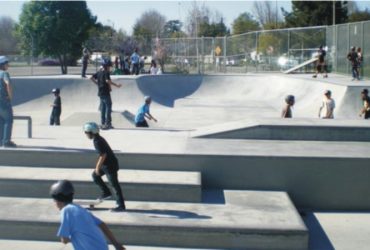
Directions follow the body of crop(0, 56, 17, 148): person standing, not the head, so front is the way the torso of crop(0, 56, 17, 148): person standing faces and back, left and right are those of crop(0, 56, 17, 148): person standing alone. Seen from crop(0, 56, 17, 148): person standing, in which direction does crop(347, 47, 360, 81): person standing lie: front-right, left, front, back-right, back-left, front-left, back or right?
front-left

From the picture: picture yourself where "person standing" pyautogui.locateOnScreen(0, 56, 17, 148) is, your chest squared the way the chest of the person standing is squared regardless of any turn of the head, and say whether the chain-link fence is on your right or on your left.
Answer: on your left

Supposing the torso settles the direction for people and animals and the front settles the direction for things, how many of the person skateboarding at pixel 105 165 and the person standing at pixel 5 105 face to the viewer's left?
1

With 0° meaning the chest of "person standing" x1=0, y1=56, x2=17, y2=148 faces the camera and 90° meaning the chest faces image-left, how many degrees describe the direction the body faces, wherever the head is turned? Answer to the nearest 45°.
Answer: approximately 270°

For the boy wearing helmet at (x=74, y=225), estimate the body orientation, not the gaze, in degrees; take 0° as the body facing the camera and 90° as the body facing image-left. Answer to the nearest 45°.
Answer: approximately 135°

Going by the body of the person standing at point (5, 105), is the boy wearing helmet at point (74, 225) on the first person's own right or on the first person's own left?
on the first person's own right

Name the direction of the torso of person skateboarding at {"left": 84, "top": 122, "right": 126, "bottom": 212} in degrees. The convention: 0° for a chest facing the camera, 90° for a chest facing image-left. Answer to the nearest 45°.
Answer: approximately 90°

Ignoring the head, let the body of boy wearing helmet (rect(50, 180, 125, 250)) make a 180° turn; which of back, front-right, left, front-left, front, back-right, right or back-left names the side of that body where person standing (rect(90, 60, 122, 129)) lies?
back-left

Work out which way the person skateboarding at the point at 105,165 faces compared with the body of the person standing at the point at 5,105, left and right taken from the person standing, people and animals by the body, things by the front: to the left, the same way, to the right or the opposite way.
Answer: the opposite way

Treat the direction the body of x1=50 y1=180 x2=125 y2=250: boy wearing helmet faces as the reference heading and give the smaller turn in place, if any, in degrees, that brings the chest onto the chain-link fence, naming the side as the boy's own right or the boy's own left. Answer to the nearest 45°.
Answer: approximately 45° to the boy's own right

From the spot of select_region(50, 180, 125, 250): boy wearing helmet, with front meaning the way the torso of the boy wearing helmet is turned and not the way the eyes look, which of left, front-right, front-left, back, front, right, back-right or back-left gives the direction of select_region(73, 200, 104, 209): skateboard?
front-right

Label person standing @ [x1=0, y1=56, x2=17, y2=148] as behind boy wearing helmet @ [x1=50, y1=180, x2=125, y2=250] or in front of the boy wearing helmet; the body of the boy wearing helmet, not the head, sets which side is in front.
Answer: in front
